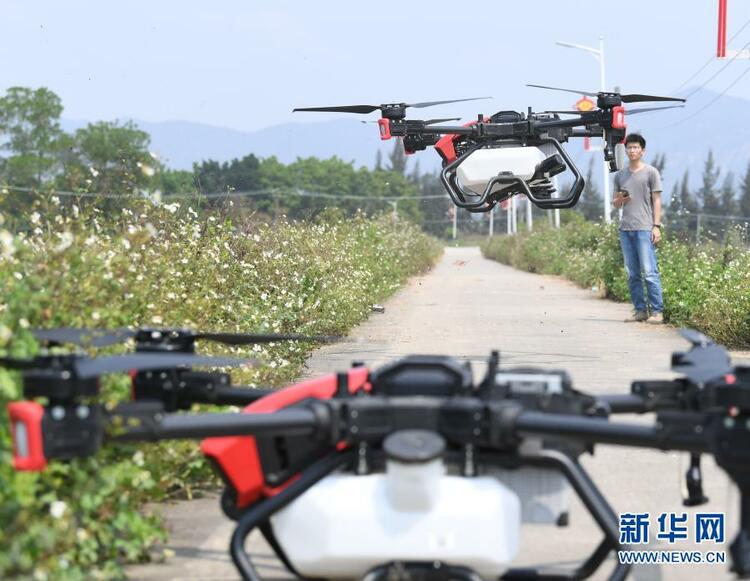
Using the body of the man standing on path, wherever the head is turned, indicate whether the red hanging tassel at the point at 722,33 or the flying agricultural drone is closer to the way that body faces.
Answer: the flying agricultural drone

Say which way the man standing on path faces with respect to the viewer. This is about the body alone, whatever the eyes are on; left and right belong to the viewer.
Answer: facing the viewer and to the left of the viewer
